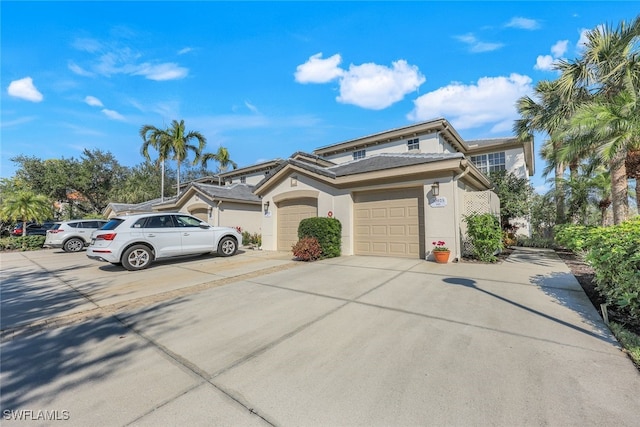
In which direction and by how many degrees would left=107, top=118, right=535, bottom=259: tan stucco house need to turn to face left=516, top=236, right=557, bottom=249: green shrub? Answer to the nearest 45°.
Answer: approximately 135° to its left

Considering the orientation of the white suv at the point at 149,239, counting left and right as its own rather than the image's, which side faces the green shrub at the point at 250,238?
front

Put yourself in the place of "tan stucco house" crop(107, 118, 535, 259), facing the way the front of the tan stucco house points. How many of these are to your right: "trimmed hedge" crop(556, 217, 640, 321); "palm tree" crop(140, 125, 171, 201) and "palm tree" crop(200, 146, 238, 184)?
2

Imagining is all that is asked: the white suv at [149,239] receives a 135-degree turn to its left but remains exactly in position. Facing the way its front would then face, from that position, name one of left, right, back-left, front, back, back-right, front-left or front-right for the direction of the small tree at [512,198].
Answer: back

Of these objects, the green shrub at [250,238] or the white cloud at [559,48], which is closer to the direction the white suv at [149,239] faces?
the green shrub

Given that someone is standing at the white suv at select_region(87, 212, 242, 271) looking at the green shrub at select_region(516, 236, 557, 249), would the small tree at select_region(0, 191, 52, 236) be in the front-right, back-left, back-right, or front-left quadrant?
back-left

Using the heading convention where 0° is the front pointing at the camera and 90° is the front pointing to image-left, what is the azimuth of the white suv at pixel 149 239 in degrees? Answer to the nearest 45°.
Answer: approximately 225°

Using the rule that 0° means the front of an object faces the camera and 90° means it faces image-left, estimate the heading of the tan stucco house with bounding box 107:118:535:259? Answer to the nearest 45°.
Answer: approximately 45°

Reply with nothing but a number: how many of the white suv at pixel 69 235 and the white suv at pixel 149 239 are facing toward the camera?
0

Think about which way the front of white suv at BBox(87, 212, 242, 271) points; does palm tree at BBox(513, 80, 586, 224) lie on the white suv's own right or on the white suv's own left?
on the white suv's own right

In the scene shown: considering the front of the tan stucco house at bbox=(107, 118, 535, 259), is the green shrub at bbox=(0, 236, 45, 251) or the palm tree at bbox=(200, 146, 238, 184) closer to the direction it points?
the green shrub
